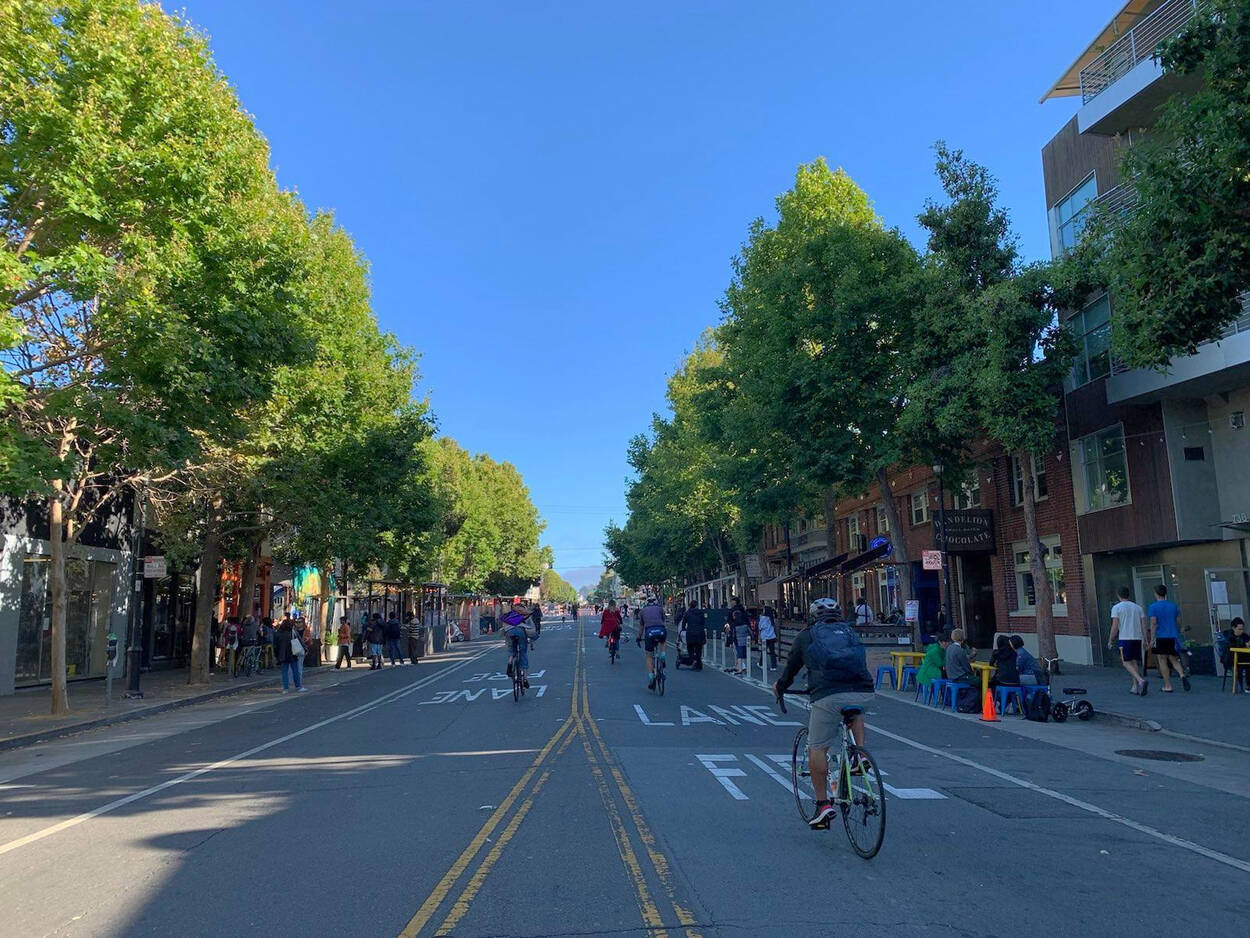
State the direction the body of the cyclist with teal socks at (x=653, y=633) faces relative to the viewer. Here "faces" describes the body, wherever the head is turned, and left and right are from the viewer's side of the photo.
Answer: facing away from the viewer

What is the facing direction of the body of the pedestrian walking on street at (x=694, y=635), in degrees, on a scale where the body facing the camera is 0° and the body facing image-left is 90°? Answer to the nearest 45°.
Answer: approximately 180°

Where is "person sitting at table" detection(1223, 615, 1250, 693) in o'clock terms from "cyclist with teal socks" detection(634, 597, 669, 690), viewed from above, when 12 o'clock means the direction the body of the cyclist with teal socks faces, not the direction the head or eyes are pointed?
The person sitting at table is roughly at 3 o'clock from the cyclist with teal socks.

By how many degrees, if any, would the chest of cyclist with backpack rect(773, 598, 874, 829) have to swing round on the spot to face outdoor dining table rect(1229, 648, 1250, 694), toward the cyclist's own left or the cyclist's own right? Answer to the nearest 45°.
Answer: approximately 90° to the cyclist's own right

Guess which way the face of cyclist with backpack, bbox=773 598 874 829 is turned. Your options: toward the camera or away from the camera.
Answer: away from the camera

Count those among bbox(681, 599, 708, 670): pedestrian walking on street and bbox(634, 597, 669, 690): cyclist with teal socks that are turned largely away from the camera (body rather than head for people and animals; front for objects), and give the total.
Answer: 2

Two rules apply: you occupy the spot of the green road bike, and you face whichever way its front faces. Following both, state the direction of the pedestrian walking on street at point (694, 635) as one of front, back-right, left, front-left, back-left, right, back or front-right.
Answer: front-right

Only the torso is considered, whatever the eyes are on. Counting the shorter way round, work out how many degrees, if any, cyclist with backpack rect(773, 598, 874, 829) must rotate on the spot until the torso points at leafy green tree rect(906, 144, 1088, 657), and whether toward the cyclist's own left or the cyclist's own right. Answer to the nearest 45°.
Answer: approximately 45° to the cyclist's own right

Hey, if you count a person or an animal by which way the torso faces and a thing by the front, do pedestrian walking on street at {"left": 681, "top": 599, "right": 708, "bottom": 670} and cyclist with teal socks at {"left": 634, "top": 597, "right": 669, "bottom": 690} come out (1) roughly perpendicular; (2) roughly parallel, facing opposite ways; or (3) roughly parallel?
roughly parallel

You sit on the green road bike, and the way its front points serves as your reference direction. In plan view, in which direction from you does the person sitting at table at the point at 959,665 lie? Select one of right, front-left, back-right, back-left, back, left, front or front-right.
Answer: front-right

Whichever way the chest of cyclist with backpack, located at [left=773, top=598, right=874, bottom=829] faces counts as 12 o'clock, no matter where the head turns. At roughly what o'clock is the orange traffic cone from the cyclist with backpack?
The orange traffic cone is roughly at 2 o'clock from the cyclist with backpack.

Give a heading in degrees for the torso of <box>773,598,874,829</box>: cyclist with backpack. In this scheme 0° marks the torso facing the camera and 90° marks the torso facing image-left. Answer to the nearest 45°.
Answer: approximately 135°

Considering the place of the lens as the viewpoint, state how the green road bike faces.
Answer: facing away from the viewer and to the left of the viewer

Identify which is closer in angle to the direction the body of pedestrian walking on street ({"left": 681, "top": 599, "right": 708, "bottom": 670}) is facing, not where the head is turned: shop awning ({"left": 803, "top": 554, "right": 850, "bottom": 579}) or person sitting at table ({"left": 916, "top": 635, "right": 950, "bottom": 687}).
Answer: the shop awning
